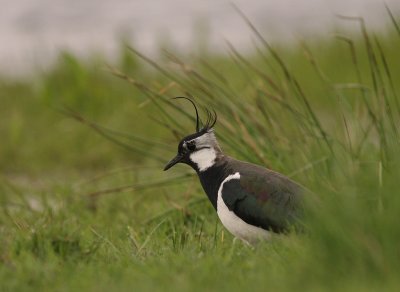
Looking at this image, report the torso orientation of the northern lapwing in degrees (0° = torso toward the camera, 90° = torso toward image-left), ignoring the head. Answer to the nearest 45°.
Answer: approximately 90°
